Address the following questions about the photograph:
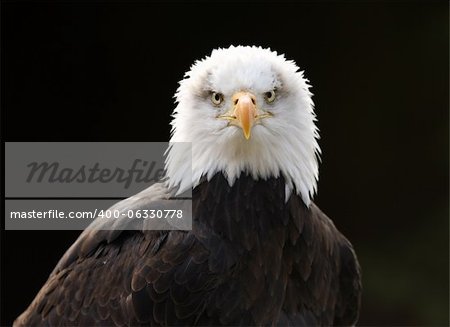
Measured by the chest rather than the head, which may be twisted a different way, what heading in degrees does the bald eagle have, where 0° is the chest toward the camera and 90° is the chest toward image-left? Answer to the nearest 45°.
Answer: approximately 315°
